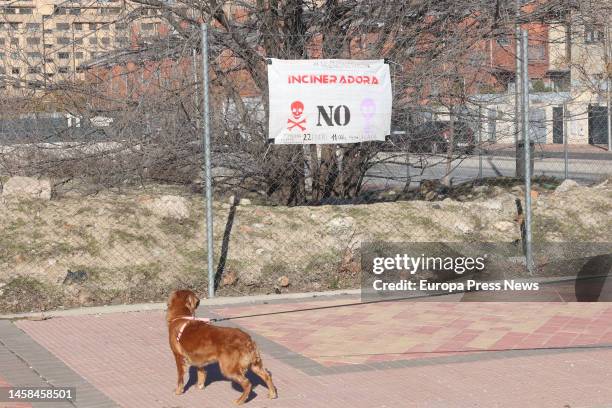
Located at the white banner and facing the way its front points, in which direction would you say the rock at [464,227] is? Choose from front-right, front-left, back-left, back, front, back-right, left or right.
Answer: back-left

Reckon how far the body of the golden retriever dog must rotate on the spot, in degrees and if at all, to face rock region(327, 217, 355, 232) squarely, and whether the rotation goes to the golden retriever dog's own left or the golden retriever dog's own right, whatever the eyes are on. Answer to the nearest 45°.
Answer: approximately 45° to the golden retriever dog's own right

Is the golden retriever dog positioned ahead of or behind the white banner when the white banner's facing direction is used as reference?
ahead

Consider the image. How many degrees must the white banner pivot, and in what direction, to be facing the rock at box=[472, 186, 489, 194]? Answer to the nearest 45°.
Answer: approximately 135° to its left

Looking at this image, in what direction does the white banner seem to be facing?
toward the camera

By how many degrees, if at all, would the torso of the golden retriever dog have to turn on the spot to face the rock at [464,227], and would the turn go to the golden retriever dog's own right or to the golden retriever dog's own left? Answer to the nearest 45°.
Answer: approximately 90° to the golden retriever dog's own right

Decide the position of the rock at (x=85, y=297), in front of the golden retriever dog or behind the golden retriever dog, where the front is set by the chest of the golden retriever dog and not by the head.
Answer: in front

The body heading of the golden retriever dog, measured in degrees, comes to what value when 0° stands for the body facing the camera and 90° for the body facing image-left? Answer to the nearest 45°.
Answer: approximately 135°

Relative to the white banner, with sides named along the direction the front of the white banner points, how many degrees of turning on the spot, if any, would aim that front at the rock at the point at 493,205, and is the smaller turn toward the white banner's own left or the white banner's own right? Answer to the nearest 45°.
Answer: approximately 135° to the white banner's own left

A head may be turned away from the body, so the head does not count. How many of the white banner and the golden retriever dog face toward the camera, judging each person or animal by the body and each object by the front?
1

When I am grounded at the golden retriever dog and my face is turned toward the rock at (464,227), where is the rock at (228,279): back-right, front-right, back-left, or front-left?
front-left

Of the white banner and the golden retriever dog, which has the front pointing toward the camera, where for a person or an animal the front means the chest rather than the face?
the white banner

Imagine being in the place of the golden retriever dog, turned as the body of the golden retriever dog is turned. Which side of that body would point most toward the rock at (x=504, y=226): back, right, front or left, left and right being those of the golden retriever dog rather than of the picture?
right

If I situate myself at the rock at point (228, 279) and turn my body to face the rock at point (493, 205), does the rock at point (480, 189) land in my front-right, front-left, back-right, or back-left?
front-left
